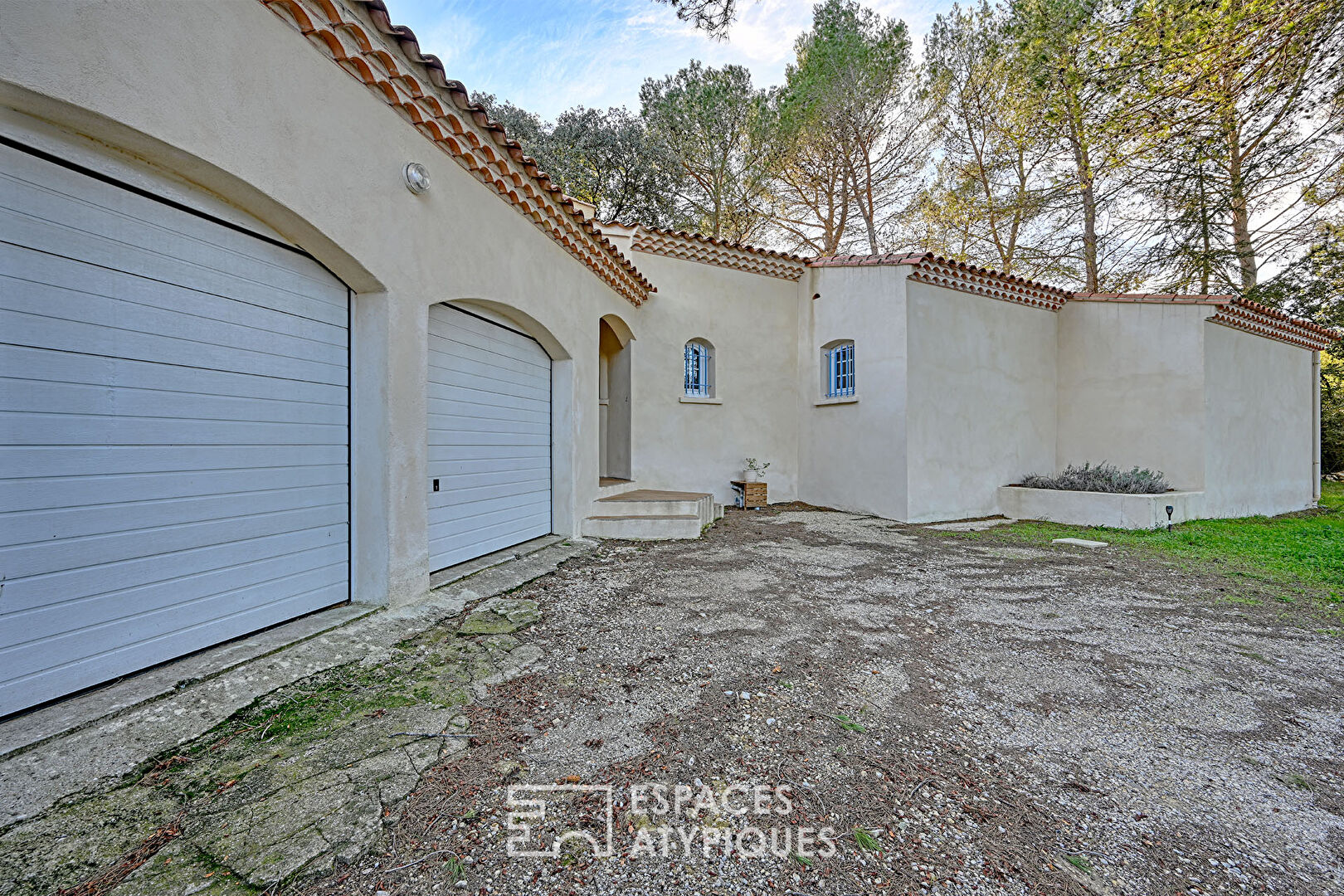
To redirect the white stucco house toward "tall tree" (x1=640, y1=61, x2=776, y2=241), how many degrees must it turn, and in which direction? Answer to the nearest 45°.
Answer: approximately 135° to its left

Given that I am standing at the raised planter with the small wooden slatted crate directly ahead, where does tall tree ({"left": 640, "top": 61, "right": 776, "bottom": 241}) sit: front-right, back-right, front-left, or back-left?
front-right

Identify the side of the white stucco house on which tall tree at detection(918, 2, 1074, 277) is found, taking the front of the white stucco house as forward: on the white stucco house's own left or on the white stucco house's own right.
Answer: on the white stucco house's own left

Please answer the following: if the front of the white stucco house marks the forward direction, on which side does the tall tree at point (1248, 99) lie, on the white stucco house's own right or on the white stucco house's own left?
on the white stucco house's own left

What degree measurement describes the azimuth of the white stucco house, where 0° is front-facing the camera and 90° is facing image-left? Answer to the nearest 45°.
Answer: approximately 315°

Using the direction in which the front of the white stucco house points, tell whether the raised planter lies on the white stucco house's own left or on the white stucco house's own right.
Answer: on the white stucco house's own left

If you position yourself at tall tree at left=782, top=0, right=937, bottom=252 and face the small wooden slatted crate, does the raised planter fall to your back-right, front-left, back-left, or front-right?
front-left

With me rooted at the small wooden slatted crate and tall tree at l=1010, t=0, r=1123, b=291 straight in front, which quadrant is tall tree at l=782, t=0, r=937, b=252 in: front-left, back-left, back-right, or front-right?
front-left
